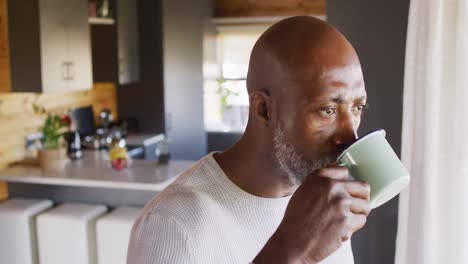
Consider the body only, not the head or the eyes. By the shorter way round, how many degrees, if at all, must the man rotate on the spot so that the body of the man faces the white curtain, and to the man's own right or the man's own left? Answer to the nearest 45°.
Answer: approximately 90° to the man's own left

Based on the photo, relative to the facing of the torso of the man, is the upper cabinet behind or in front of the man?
behind

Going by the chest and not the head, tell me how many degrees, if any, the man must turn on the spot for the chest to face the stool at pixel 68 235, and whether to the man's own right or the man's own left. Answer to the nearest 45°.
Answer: approximately 180°

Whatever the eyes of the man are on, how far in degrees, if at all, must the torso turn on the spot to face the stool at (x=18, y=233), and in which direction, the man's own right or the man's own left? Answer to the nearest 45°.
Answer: approximately 180°

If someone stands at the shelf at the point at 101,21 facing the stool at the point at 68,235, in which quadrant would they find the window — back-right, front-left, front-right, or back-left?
back-left

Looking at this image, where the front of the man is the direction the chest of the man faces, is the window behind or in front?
behind

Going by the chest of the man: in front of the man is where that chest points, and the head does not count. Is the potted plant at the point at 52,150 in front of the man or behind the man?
behind

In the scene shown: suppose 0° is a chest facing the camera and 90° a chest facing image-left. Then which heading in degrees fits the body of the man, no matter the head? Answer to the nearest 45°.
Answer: approximately 315°
